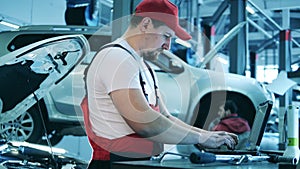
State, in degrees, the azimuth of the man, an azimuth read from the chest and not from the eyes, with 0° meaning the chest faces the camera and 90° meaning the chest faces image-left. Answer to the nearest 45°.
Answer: approximately 270°

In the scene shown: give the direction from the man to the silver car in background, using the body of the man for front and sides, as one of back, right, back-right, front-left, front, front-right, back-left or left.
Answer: left

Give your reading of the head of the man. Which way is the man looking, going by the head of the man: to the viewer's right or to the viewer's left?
to the viewer's right
